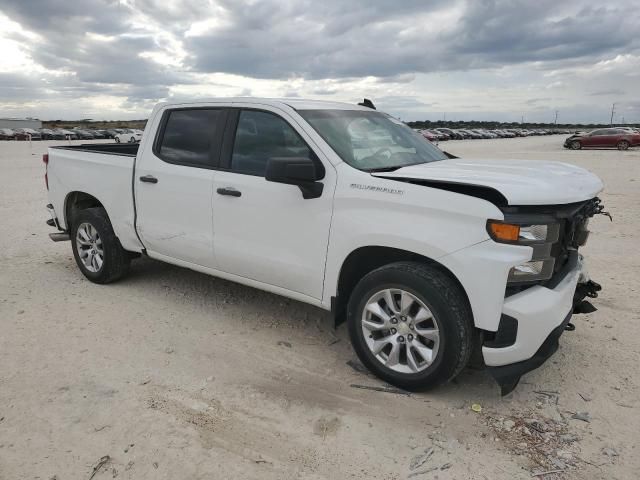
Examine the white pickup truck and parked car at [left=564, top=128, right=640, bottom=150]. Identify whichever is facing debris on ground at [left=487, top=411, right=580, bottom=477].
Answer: the white pickup truck

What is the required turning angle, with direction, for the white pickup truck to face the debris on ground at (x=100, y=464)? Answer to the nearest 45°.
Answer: approximately 90° to its right

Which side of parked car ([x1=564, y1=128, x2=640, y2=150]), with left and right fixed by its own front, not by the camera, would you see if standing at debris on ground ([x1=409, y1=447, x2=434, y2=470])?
left

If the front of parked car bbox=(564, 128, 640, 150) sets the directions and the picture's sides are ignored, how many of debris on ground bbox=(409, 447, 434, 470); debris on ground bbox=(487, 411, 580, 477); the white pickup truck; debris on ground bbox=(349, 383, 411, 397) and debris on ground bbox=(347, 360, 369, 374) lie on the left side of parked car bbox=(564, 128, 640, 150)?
5

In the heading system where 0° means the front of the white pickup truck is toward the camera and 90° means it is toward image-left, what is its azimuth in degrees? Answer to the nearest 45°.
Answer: approximately 315°

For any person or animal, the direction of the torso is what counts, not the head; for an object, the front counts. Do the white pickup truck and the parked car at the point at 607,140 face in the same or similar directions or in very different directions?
very different directions

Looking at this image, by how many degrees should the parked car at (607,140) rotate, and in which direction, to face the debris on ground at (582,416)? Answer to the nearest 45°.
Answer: approximately 90° to its left

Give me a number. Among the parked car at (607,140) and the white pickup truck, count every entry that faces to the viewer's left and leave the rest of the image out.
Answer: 1

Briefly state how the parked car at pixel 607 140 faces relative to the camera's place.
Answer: facing to the left of the viewer

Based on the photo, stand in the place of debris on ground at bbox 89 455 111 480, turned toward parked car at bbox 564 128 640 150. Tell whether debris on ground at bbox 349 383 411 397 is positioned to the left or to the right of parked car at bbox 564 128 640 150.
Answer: right

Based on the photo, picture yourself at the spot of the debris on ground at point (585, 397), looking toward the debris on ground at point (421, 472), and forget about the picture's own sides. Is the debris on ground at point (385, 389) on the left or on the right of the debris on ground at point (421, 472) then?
right

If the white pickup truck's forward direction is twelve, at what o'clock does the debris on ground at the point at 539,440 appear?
The debris on ground is roughly at 12 o'clock from the white pickup truck.

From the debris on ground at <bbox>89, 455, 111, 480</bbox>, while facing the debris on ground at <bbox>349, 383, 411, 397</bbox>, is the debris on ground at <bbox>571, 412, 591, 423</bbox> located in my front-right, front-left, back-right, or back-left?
front-right

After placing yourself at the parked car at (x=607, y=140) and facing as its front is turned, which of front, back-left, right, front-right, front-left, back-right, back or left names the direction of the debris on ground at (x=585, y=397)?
left
